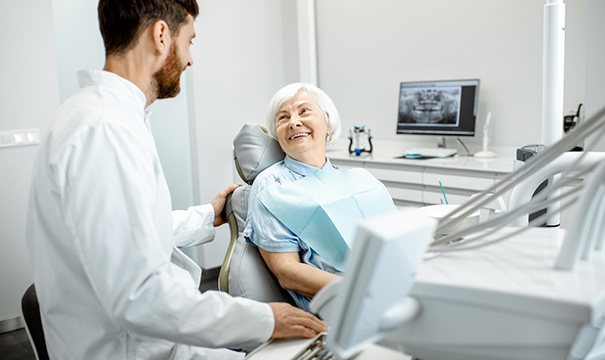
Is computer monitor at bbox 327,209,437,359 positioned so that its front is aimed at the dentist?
yes

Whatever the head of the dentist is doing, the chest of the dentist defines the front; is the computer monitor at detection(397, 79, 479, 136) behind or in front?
in front

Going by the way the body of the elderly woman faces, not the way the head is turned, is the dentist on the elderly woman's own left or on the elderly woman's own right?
on the elderly woman's own right

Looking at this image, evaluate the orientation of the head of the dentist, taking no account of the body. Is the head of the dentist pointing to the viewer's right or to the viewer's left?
to the viewer's right

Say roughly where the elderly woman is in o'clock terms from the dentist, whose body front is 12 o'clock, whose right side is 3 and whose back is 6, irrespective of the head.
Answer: The elderly woman is roughly at 12 o'clock from the dentist.

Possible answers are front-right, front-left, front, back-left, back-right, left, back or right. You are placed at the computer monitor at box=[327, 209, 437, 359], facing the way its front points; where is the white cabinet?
front-right

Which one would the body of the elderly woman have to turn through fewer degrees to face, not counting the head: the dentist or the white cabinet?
the dentist

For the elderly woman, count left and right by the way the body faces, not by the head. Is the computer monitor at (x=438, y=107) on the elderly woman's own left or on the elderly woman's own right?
on the elderly woman's own left

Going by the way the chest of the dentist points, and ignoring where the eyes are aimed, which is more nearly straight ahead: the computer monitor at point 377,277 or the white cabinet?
the white cabinet

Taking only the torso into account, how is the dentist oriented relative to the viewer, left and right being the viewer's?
facing away from the viewer and to the right of the viewer

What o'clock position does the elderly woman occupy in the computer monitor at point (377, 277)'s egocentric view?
The elderly woman is roughly at 1 o'clock from the computer monitor.

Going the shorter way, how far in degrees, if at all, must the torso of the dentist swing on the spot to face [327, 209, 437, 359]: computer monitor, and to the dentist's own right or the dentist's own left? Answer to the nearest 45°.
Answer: approximately 90° to the dentist's own right

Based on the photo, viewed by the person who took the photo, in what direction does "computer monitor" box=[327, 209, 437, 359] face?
facing away from the viewer and to the left of the viewer

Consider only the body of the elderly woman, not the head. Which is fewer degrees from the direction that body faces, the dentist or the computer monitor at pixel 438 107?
the dentist
